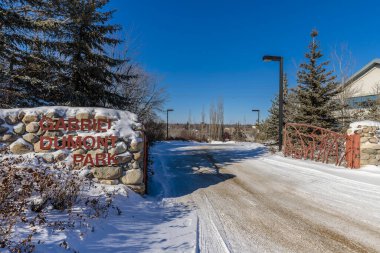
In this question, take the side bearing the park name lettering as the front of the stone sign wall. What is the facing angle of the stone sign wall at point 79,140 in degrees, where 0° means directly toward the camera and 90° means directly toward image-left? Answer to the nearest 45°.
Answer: approximately 0°

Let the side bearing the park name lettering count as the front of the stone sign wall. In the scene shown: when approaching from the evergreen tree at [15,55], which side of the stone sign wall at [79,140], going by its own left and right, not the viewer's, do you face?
back

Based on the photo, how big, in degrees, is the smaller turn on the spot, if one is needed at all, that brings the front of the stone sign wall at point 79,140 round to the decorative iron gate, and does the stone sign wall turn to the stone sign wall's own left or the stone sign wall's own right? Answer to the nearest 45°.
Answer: approximately 90° to the stone sign wall's own left

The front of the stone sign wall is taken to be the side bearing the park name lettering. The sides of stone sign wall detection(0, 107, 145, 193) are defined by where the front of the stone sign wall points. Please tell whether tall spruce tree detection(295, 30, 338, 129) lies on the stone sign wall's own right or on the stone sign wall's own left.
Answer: on the stone sign wall's own left

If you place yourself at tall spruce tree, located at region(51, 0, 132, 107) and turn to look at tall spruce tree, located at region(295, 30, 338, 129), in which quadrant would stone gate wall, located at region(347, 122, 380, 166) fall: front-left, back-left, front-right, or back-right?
front-right

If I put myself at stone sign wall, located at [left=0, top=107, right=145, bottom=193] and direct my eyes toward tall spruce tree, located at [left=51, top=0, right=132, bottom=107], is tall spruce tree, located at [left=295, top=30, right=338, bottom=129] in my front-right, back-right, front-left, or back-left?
front-right

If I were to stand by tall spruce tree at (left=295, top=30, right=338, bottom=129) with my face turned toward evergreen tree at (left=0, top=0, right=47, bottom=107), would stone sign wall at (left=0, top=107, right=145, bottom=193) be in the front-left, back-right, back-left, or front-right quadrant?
front-left

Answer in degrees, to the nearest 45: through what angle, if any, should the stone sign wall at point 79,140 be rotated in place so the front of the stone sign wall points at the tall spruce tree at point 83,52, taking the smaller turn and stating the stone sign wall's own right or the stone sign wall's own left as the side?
approximately 180°
